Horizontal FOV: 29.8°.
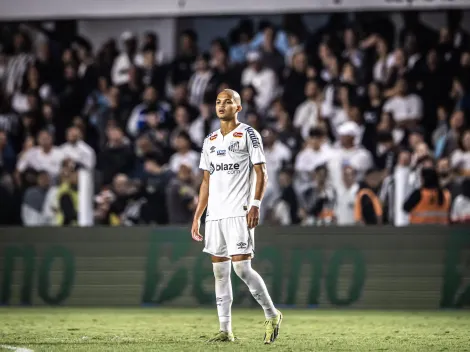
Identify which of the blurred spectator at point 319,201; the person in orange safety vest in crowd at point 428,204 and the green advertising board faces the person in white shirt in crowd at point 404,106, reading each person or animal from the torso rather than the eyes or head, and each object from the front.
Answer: the person in orange safety vest in crowd

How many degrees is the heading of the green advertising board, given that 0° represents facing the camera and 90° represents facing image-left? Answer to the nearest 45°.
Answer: approximately 0°

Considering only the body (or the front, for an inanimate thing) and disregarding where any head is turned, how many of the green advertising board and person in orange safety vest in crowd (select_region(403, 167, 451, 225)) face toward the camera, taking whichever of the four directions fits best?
1

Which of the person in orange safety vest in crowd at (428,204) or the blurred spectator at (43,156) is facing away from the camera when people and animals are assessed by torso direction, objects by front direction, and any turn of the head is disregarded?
the person in orange safety vest in crowd

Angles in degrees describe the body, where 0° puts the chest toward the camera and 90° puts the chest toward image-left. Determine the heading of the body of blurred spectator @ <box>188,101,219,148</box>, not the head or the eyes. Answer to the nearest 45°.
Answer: approximately 0°

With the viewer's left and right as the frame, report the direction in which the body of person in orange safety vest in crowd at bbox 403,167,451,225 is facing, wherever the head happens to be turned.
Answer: facing away from the viewer

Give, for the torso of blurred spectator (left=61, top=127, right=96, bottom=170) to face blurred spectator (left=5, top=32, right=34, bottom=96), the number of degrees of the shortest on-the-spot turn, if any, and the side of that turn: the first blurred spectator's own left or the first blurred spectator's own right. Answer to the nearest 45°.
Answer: approximately 135° to the first blurred spectator's own right

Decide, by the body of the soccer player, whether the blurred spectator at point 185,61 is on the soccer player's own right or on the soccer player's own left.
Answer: on the soccer player's own right

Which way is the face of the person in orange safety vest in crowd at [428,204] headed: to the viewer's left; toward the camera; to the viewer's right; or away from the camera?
away from the camera

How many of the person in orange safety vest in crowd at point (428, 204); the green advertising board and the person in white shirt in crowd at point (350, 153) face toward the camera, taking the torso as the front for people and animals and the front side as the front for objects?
2

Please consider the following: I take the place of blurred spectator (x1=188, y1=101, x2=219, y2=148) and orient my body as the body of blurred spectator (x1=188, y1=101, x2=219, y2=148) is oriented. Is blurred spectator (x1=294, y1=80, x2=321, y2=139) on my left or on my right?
on my left
